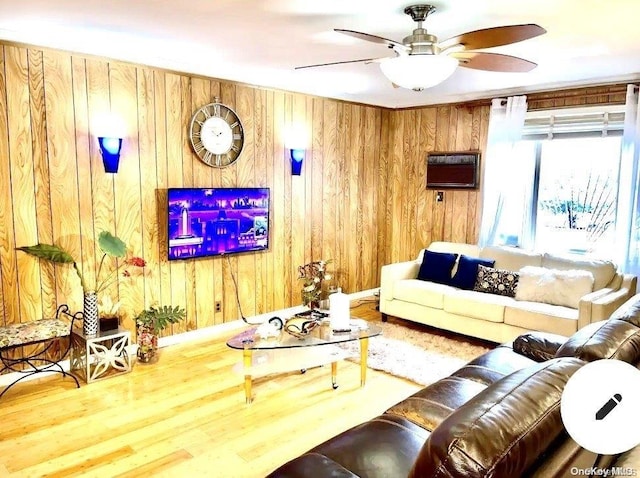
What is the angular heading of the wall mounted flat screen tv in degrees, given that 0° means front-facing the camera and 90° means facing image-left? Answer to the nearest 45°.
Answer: approximately 315°

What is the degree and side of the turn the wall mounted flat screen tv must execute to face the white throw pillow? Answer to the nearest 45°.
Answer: approximately 45° to its left

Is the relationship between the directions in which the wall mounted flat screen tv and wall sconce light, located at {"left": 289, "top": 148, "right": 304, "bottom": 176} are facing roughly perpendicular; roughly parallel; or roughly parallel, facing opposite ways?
roughly parallel

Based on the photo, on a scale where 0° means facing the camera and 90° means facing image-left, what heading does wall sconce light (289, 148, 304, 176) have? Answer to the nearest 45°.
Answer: approximately 315°

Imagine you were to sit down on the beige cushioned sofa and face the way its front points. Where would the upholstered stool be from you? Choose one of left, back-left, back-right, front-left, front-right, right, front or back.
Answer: front

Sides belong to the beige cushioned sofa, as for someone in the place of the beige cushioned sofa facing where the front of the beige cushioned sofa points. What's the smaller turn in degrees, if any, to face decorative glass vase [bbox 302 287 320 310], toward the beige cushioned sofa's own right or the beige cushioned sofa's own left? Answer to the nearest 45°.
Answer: approximately 45° to the beige cushioned sofa's own right

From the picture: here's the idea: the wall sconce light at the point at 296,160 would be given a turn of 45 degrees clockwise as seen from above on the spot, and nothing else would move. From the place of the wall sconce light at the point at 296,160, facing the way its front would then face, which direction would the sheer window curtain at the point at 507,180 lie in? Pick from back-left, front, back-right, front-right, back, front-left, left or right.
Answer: left

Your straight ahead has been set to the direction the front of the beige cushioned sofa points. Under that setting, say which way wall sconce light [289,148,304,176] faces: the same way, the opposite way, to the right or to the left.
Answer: to the left

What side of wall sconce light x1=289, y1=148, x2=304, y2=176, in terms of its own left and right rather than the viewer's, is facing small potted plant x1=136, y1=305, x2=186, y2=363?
right

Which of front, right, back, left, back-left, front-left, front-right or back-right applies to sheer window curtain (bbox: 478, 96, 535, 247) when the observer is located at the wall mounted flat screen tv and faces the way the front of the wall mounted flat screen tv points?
front-left

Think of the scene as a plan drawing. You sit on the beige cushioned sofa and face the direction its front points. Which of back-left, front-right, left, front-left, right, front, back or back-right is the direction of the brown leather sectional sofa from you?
front-left

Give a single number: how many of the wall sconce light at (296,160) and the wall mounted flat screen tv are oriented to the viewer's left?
0

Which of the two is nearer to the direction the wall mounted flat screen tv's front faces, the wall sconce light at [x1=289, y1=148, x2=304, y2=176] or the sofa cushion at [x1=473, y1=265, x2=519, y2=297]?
the sofa cushion

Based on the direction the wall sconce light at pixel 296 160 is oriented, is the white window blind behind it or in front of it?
in front

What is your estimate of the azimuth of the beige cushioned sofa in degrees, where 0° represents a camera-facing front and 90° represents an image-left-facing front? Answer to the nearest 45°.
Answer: approximately 45°

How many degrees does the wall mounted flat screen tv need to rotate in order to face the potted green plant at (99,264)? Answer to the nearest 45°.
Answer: approximately 90° to its right

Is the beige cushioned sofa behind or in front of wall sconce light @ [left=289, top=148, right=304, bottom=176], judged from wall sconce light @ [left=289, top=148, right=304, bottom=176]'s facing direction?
in front
